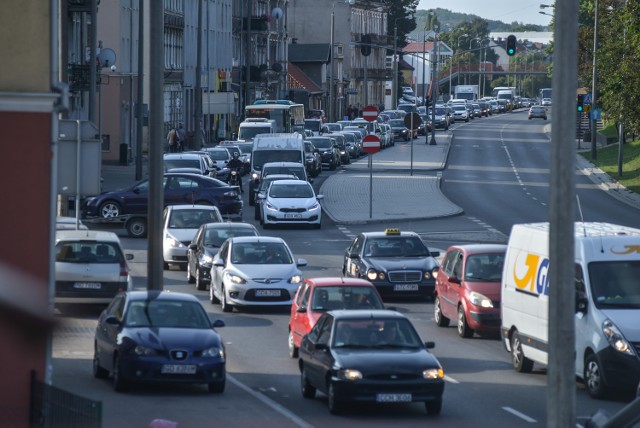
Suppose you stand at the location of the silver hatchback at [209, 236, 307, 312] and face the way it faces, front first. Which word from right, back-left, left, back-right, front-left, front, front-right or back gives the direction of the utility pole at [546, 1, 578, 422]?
front

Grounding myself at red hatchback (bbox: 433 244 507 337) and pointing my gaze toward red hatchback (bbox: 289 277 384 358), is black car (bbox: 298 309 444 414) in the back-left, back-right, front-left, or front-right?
front-left

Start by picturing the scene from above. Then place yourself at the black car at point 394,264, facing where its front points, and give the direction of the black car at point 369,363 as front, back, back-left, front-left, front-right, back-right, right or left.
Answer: front

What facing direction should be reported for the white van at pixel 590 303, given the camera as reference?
facing the viewer and to the right of the viewer

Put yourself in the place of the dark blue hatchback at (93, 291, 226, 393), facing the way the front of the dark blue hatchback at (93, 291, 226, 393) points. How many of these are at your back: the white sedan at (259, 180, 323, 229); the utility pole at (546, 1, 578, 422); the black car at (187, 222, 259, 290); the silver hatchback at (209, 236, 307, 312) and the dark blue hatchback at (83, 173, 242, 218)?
4

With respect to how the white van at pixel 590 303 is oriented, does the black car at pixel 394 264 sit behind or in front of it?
behind

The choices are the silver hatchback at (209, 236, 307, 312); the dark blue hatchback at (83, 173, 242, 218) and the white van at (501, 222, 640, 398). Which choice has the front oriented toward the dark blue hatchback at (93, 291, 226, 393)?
the silver hatchback

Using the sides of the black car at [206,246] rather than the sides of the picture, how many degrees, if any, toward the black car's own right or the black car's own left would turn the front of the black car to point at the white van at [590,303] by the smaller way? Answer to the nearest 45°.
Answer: approximately 45° to the black car's own left

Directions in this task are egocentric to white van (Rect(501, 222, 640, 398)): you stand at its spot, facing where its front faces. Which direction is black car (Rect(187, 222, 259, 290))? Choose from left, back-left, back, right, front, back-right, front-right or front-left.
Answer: back

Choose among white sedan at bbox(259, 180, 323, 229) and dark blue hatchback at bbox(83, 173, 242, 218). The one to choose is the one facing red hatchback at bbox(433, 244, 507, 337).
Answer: the white sedan

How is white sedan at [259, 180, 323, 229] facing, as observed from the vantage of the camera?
facing the viewer

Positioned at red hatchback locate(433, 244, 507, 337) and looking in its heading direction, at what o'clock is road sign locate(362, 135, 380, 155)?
The road sign is roughly at 7 o'clock from the red hatchback.

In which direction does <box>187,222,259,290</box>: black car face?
toward the camera

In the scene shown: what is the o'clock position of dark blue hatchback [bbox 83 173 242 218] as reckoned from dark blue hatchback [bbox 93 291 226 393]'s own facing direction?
dark blue hatchback [bbox 83 173 242 218] is roughly at 6 o'clock from dark blue hatchback [bbox 93 291 226 393].

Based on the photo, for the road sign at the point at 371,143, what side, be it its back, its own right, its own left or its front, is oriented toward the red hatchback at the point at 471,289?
front

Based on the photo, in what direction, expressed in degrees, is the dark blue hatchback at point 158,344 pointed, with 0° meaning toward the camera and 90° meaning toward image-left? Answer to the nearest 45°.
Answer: approximately 0°

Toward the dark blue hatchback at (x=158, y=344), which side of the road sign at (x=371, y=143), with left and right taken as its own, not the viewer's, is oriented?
front
